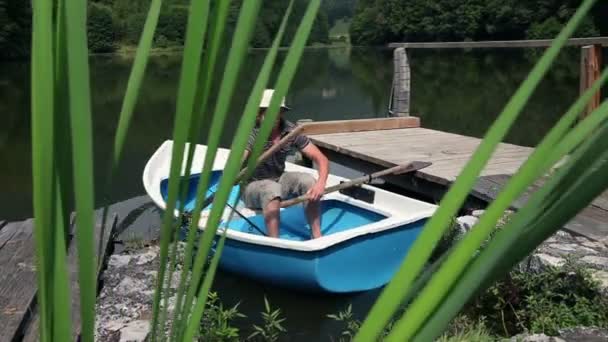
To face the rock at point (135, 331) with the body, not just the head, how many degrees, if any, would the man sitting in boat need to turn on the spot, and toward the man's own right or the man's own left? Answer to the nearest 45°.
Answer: approximately 45° to the man's own right

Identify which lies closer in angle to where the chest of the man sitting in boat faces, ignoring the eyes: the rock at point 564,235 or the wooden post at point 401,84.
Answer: the rock

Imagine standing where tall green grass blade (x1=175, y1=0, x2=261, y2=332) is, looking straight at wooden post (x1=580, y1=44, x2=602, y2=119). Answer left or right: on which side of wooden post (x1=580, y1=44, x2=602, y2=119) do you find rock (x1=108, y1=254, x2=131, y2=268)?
left

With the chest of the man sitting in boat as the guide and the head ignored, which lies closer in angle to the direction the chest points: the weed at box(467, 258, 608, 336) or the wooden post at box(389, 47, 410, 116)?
the weed

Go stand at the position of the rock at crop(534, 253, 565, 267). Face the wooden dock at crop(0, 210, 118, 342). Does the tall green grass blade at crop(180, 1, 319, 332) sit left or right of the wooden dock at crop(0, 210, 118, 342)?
left

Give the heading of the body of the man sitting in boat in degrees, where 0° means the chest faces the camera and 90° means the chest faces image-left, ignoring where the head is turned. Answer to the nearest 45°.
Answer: approximately 315°

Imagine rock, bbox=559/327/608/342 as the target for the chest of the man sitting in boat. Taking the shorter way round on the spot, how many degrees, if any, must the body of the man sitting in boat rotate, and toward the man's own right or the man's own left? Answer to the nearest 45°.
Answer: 0° — they already face it

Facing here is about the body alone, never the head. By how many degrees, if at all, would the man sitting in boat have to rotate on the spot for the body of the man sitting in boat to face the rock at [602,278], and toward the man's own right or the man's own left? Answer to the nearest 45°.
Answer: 0° — they already face it

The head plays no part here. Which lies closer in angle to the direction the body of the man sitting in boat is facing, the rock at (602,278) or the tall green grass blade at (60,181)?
the rock

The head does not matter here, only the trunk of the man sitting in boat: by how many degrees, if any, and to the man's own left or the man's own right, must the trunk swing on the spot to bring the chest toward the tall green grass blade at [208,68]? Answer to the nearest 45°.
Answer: approximately 45° to the man's own right
